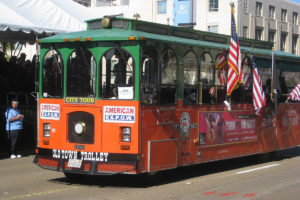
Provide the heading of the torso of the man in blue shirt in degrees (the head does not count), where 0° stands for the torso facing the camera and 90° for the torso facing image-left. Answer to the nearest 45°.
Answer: approximately 315°

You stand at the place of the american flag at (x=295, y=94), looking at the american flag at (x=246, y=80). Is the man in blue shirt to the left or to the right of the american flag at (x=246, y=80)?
right
